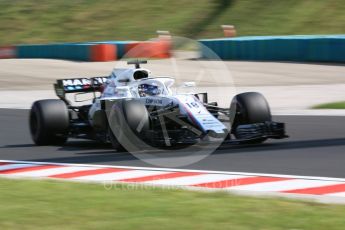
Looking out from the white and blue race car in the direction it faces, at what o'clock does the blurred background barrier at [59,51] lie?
The blurred background barrier is roughly at 7 o'clock from the white and blue race car.

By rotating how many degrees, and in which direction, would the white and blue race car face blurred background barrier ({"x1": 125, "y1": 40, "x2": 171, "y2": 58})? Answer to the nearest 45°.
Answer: approximately 135° to its left

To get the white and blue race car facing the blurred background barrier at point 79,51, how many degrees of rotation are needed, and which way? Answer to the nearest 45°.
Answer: approximately 135° to its left

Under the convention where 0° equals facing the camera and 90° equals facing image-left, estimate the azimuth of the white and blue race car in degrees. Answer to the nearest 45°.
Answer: approximately 315°

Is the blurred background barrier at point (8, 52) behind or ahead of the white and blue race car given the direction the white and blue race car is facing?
behind

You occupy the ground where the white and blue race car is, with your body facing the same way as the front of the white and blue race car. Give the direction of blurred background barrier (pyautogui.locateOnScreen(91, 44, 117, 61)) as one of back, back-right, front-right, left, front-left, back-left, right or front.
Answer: back-left
